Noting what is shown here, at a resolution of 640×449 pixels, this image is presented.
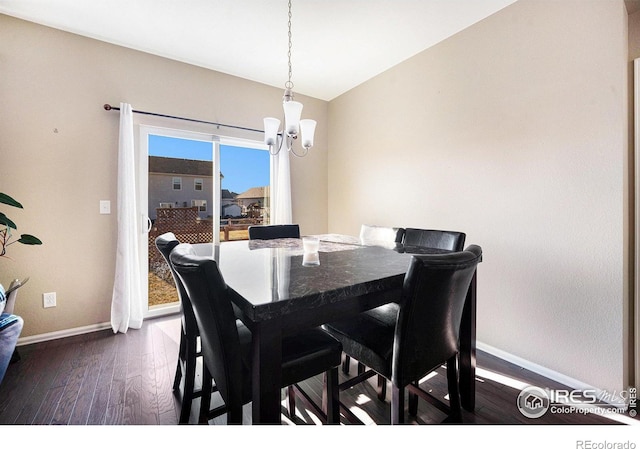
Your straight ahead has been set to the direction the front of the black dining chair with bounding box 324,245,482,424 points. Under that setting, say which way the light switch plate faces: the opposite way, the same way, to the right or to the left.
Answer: the opposite way

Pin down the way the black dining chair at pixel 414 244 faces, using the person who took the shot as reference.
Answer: facing the viewer and to the left of the viewer

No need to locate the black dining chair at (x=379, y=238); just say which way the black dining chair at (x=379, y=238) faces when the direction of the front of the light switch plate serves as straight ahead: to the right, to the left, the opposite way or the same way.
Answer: to the right

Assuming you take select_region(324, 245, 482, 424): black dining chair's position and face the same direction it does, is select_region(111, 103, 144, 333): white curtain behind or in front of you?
in front

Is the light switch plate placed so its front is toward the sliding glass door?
no

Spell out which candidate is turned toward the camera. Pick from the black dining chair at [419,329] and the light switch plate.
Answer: the light switch plate

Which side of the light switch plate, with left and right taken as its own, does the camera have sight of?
front

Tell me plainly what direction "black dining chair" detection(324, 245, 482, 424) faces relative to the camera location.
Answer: facing away from the viewer and to the left of the viewer

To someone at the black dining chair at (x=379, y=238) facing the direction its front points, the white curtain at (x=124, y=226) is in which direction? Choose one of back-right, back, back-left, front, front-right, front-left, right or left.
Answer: front-right

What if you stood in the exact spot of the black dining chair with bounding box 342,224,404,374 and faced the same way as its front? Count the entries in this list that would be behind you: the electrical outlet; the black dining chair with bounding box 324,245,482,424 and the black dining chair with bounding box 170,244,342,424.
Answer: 0

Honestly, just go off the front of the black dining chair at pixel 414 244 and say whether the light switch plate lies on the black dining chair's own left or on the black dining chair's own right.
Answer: on the black dining chair's own right

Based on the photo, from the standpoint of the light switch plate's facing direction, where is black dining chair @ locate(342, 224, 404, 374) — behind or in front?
in front

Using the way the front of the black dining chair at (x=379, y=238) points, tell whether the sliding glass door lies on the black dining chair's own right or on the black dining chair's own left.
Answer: on the black dining chair's own right

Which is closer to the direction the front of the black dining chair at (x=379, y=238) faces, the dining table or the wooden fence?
the dining table
